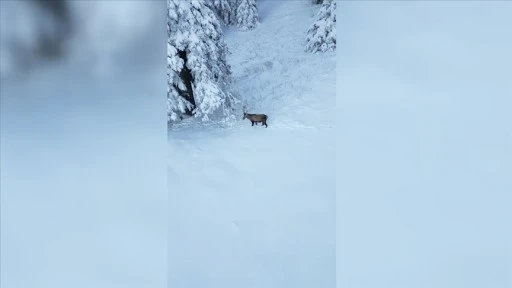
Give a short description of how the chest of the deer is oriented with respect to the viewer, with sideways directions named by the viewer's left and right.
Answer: facing to the left of the viewer
